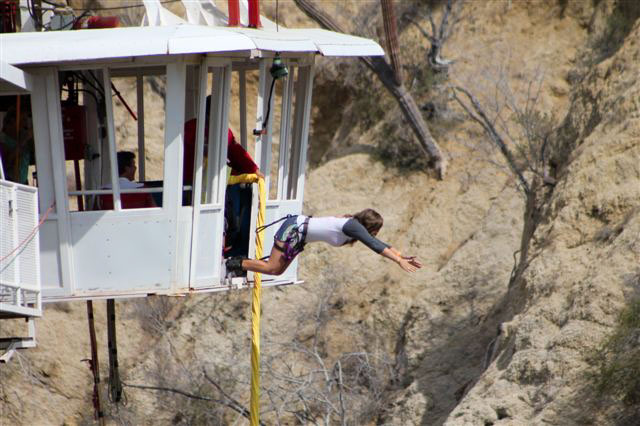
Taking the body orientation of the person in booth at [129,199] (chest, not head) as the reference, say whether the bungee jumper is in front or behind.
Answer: in front
